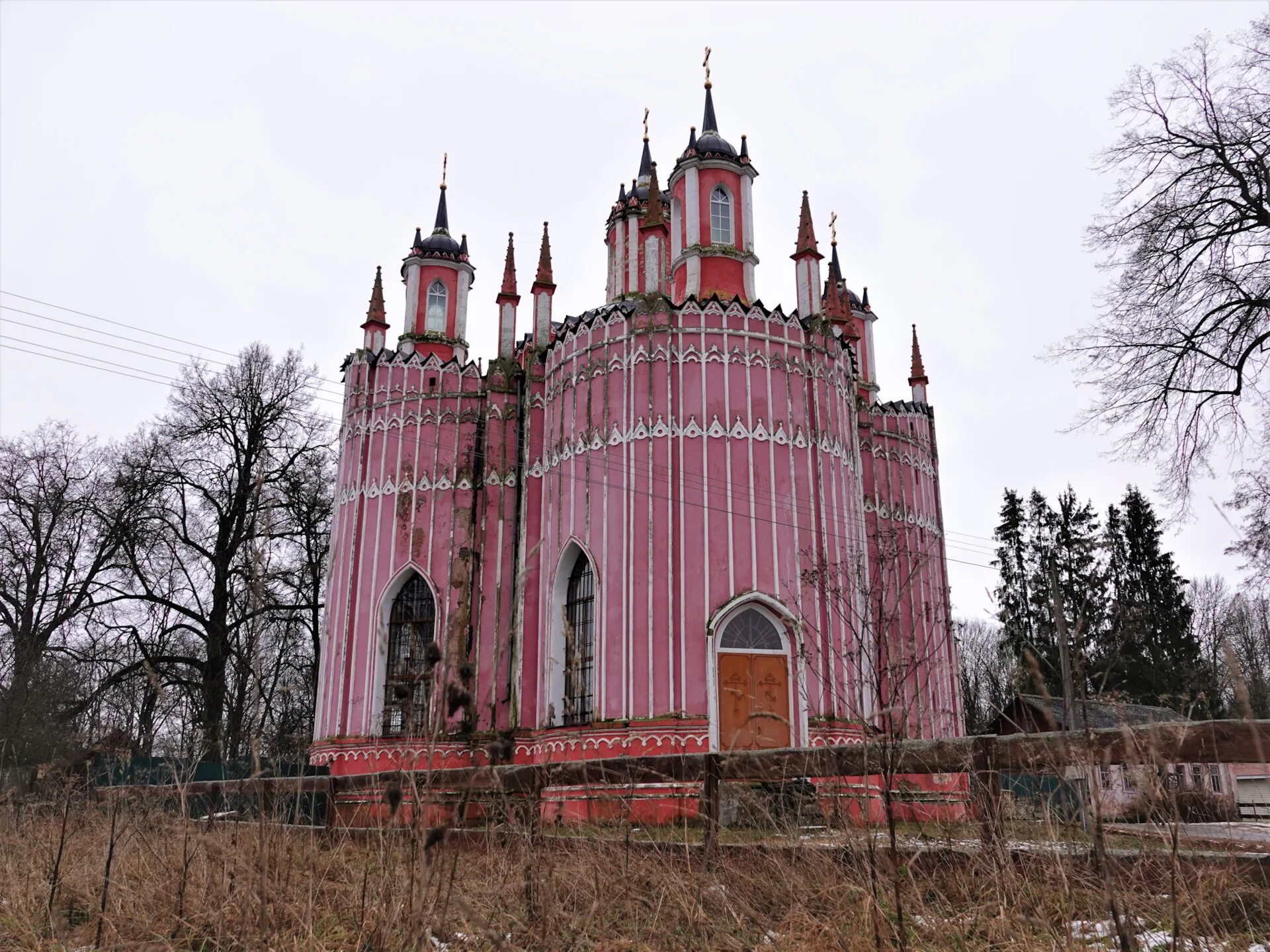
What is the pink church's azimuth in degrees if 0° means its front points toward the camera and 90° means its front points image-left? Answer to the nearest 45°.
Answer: approximately 0°

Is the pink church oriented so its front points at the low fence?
yes

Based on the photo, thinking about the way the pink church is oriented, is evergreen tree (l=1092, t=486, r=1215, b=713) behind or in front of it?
behind

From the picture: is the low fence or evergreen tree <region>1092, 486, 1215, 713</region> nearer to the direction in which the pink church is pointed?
the low fence
